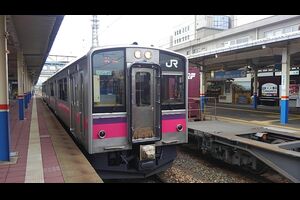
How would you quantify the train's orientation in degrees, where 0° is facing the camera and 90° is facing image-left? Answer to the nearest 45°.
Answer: approximately 315°

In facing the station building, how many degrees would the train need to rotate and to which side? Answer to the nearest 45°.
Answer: approximately 90° to its left

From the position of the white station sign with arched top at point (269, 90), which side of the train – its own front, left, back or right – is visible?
left

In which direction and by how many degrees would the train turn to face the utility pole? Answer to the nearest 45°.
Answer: approximately 135° to its left
